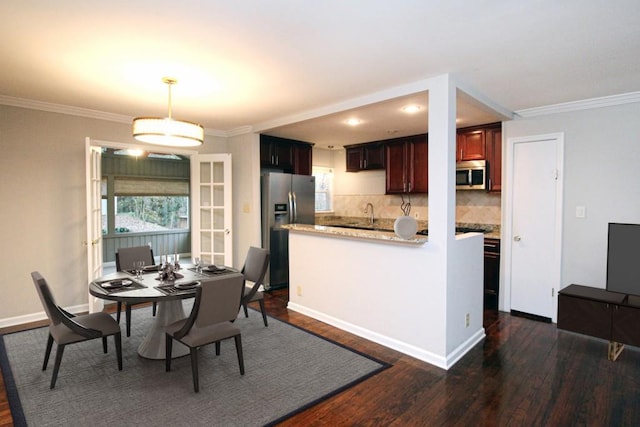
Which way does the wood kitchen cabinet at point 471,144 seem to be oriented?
toward the camera

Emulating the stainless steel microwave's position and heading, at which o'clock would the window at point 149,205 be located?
The window is roughly at 3 o'clock from the stainless steel microwave.

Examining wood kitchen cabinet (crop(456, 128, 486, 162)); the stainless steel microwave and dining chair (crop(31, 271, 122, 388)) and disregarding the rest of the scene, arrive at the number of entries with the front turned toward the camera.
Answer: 2

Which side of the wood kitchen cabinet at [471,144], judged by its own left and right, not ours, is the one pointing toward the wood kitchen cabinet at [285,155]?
right

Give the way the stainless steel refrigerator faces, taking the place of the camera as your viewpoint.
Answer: facing the viewer and to the right of the viewer

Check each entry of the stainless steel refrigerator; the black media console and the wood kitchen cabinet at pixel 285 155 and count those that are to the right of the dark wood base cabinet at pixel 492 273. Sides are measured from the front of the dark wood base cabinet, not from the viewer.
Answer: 2

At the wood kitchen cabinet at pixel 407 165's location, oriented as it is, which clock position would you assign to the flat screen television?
The flat screen television is roughly at 9 o'clock from the wood kitchen cabinet.

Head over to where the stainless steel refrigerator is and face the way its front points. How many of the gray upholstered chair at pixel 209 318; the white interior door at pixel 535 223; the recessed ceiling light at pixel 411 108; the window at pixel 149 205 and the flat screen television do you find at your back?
1

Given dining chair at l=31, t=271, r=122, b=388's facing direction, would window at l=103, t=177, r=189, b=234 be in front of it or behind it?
in front

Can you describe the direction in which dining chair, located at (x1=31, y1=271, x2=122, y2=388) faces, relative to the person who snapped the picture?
facing away from the viewer and to the right of the viewer

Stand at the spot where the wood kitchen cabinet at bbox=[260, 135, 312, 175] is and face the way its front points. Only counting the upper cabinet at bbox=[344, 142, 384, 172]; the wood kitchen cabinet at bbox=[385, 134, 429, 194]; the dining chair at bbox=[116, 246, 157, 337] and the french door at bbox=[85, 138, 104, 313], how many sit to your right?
2

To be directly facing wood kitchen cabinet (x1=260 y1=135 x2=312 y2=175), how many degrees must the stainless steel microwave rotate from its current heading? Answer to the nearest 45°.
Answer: approximately 90° to its right

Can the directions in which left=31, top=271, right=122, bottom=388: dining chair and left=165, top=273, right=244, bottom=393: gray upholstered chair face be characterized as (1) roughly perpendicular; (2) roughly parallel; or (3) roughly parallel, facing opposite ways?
roughly perpendicular

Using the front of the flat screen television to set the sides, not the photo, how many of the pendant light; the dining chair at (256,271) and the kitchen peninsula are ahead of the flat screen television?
3

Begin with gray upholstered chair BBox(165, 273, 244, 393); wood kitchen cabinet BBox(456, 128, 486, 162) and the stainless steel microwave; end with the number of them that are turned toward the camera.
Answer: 2
